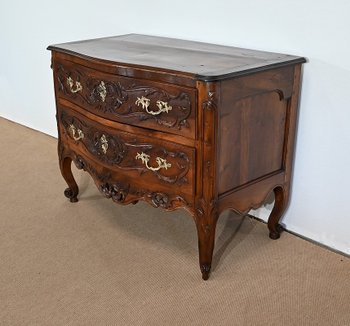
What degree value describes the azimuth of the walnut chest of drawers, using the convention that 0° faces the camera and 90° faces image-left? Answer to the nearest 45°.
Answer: approximately 45°
